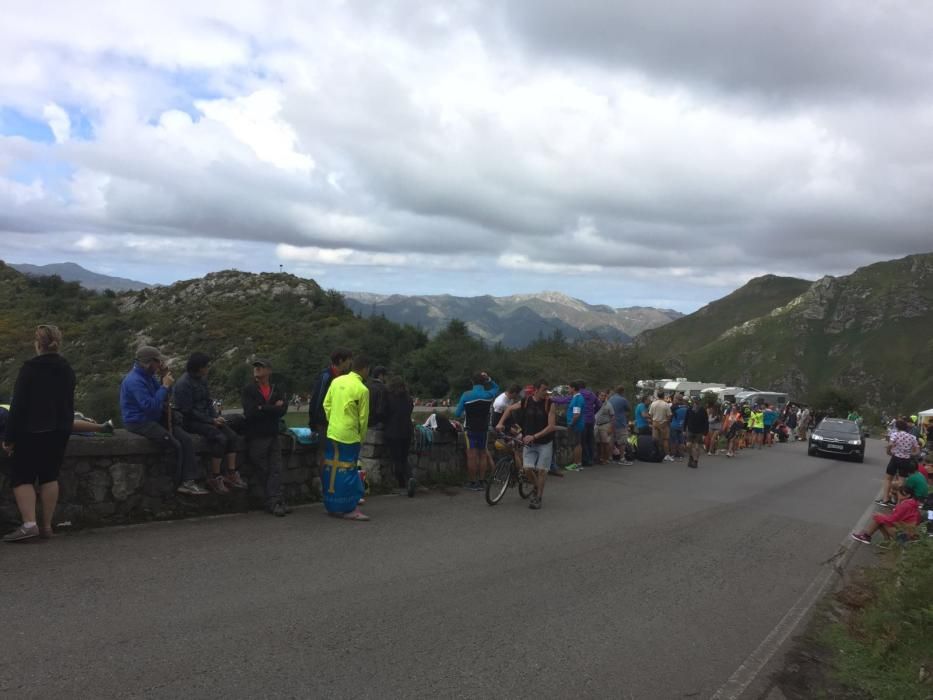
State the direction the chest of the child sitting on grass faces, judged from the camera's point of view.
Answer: to the viewer's left

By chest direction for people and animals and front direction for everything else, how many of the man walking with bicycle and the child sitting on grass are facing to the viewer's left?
1

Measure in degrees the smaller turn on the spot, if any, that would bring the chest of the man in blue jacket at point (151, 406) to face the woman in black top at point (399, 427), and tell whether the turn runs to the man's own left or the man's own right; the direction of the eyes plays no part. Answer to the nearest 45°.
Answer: approximately 45° to the man's own left

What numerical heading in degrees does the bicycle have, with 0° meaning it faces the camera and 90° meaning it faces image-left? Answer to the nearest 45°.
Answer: approximately 45°

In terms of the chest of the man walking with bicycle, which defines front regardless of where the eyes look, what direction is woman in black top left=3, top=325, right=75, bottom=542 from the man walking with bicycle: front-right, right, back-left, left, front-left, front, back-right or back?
front-right

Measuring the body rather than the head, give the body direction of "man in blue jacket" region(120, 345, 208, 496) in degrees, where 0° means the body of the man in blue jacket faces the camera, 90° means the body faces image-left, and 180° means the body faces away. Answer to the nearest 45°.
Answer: approximately 270°

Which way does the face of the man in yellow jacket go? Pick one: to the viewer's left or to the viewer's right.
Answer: to the viewer's right

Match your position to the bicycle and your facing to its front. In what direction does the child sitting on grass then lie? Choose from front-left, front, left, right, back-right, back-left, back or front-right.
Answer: back-left

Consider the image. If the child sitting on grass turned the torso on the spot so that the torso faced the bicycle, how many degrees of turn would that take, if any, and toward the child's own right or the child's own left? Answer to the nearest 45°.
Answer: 0° — they already face it

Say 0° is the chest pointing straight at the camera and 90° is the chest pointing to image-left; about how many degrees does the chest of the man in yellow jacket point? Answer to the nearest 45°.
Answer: approximately 225°

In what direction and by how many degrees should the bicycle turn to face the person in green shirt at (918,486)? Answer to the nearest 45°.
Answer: approximately 135° to its left

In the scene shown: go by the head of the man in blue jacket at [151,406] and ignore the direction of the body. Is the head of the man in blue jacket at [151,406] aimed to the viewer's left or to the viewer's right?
to the viewer's right

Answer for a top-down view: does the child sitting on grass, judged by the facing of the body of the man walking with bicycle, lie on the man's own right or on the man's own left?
on the man's own left
